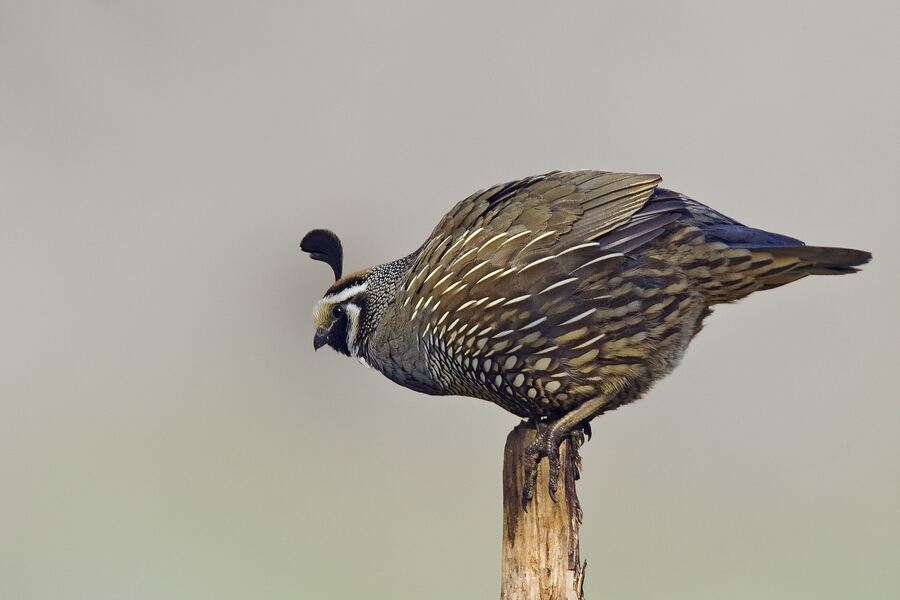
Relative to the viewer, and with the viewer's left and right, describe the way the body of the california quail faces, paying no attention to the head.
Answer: facing to the left of the viewer
